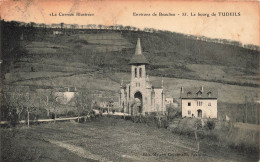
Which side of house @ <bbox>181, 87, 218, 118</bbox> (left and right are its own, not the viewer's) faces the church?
right

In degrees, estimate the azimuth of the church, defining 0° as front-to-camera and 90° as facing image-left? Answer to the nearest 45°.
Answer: approximately 0°

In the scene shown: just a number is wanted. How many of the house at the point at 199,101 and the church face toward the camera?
2

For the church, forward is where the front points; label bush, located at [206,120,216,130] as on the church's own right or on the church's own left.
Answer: on the church's own left
